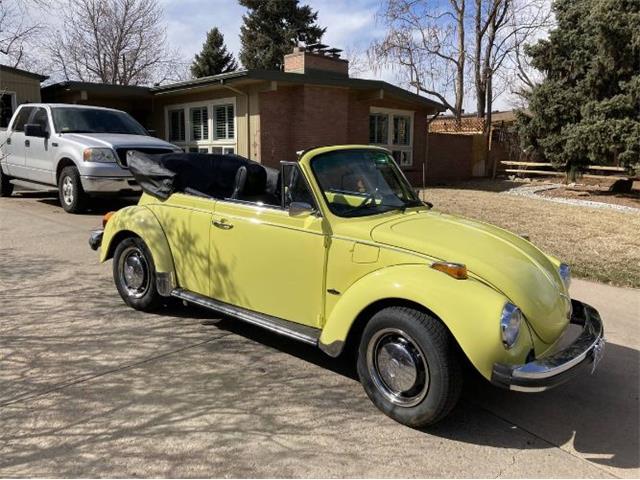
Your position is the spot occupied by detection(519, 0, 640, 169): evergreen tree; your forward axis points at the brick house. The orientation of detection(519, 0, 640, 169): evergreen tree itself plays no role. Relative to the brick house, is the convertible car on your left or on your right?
left

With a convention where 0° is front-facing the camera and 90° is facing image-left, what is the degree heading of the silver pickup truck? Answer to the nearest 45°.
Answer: approximately 315°

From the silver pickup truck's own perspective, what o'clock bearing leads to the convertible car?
The convertible car is roughly at 1 o'clock from the silver pickup truck.

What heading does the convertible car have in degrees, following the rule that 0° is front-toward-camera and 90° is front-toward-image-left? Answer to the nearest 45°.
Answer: approximately 315°

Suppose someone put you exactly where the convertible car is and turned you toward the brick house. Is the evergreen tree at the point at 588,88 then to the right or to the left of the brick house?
right

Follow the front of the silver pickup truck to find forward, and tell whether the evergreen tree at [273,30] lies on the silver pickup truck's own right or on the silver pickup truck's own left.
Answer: on the silver pickup truck's own left

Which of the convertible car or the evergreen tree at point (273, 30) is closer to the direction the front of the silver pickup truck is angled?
the convertible car

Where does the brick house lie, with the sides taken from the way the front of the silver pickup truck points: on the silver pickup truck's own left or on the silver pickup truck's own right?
on the silver pickup truck's own left

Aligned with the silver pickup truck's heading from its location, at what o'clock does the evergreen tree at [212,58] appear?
The evergreen tree is roughly at 8 o'clock from the silver pickup truck.

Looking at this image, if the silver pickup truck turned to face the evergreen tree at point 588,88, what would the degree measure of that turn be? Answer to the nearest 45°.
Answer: approximately 45° to its left

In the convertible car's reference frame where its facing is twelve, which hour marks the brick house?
The brick house is roughly at 7 o'clock from the convertible car.

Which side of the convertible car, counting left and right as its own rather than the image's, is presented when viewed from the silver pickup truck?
back

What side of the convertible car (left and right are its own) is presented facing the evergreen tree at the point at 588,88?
left

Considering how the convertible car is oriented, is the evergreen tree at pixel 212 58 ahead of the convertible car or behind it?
behind

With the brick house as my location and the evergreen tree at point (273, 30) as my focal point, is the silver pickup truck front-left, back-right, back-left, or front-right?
back-left
